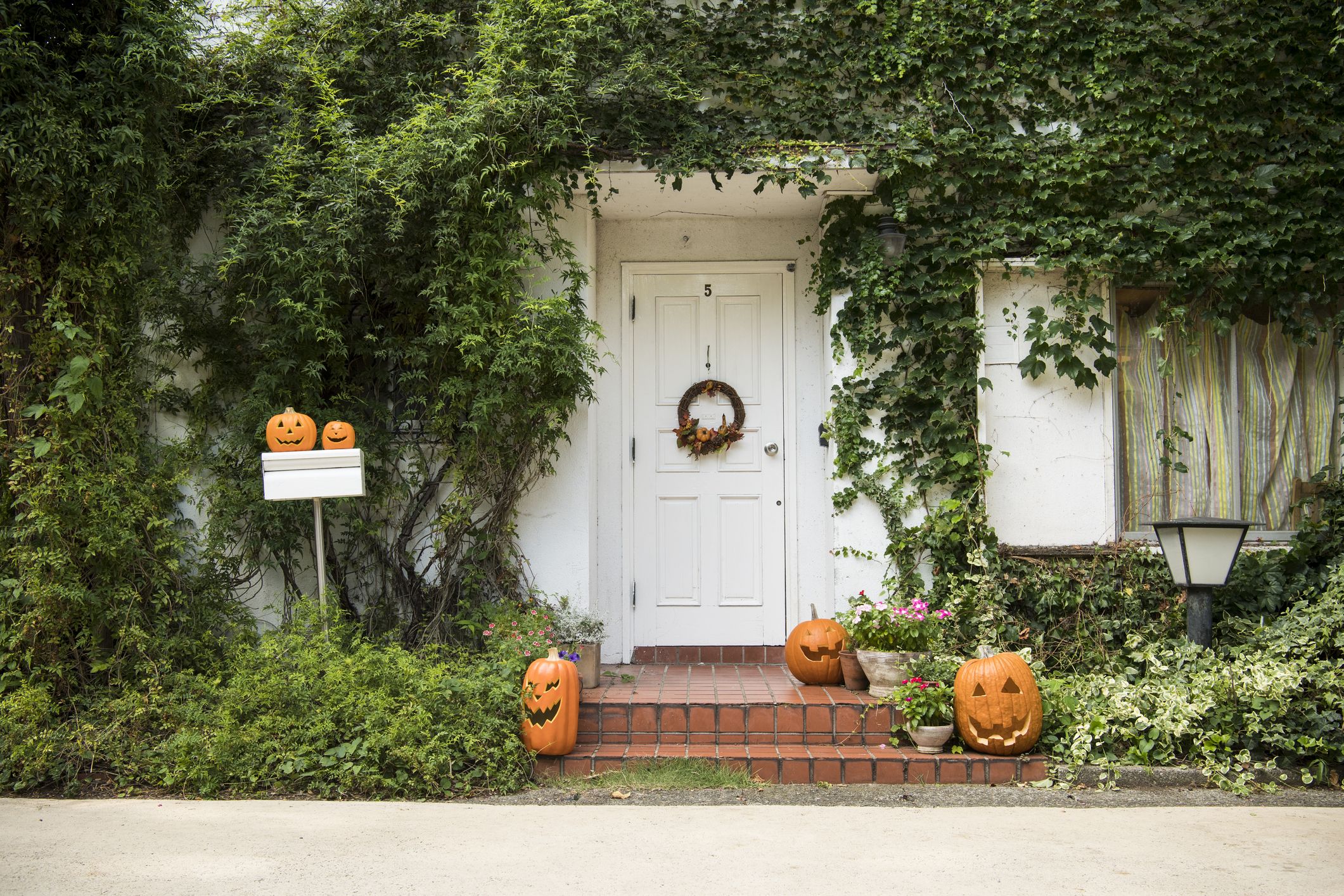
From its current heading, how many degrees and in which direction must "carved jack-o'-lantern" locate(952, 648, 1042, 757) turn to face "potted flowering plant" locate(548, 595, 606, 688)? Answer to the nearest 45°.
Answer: approximately 90° to its right

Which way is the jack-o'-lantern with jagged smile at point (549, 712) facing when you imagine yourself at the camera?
facing the viewer and to the left of the viewer

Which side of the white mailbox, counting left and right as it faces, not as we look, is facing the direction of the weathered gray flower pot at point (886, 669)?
left

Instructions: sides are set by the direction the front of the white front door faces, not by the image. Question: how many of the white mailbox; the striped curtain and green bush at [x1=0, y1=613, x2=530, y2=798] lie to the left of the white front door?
1

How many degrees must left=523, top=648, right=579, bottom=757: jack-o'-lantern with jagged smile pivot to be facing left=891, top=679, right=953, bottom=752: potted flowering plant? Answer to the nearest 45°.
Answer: approximately 135° to its left

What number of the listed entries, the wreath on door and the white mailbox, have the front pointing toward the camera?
2

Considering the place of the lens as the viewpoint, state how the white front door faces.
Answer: facing the viewer

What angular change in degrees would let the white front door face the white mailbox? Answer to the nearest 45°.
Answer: approximately 45° to its right

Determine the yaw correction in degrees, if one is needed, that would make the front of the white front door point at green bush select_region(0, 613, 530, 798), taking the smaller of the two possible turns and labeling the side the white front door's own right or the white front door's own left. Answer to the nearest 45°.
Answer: approximately 45° to the white front door's own right

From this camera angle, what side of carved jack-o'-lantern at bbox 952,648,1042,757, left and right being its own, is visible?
front

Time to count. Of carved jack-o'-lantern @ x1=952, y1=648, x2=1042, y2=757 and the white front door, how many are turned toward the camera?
2
